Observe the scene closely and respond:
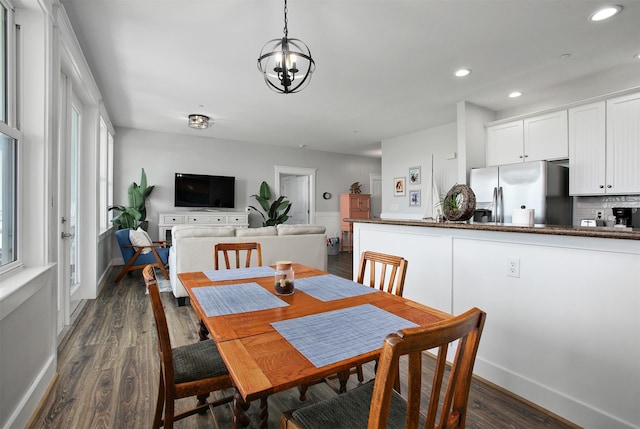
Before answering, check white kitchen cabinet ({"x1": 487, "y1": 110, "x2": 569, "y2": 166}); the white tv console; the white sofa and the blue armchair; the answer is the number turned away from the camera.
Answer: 1

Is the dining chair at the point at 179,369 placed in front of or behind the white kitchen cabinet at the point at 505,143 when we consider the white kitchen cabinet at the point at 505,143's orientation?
in front

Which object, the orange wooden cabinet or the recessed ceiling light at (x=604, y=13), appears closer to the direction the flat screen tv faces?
the recessed ceiling light

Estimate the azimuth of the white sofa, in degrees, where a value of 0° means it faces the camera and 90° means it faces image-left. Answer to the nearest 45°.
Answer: approximately 180°

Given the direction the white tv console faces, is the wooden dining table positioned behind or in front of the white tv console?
in front

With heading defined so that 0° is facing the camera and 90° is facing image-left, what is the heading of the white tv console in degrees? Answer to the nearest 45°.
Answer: approximately 0°

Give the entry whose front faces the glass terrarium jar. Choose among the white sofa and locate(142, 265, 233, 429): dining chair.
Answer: the dining chair

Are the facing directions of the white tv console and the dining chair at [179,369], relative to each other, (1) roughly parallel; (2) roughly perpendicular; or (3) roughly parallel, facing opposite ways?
roughly perpendicular

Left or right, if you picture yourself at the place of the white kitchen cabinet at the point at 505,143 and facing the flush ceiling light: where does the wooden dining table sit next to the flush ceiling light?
left

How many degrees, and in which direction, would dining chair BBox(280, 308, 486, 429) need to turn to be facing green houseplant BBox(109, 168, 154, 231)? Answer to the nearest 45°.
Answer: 0° — it already faces it

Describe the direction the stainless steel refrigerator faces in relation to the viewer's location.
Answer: facing the viewer and to the left of the viewer

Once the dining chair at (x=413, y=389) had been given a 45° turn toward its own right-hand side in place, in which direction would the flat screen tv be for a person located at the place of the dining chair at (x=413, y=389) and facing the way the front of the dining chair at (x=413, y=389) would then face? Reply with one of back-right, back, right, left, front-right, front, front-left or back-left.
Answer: front-left

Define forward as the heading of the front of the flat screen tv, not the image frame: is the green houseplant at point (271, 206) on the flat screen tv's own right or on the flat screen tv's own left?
on the flat screen tv's own left

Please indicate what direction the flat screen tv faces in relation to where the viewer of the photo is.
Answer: facing the viewer

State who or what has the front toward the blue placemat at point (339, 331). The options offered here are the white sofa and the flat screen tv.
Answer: the flat screen tv
